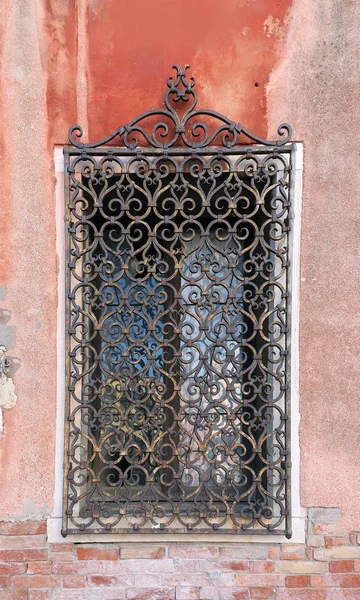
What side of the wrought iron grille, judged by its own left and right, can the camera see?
front
